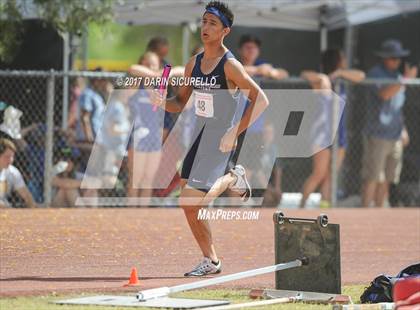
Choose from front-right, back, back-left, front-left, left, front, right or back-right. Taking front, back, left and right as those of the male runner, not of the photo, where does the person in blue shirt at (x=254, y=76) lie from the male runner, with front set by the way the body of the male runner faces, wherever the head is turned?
back-right

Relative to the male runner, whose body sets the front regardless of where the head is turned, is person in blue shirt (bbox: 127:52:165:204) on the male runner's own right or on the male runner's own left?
on the male runner's own right

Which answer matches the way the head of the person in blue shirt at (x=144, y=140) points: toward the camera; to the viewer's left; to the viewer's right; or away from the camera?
toward the camera

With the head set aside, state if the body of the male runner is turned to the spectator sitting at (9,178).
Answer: no

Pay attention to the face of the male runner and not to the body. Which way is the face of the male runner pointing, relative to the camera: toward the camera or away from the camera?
toward the camera

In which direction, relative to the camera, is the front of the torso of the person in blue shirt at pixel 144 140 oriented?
toward the camera

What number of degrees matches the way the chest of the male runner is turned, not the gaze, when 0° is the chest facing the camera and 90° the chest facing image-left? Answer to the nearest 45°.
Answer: approximately 45°
